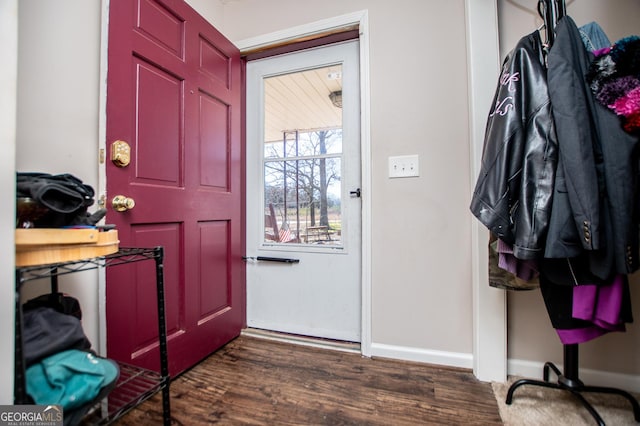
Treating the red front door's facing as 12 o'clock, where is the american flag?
The american flag is roughly at 10 o'clock from the red front door.

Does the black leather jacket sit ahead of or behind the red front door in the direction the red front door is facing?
ahead

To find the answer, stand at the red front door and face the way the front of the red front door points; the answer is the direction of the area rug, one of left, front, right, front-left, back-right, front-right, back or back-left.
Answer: front

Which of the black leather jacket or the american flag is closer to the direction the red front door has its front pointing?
the black leather jacket

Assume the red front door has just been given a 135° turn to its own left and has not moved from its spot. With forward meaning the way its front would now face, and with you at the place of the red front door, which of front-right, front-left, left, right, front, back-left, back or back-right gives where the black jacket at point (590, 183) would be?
back-right

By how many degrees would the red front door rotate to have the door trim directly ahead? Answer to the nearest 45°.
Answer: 0° — it already faces it

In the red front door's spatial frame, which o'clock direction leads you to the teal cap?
The teal cap is roughly at 2 o'clock from the red front door.
